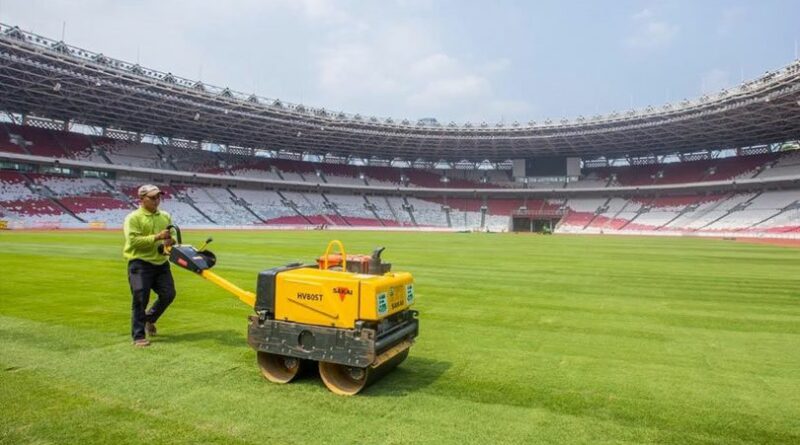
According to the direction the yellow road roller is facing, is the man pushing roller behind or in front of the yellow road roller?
behind

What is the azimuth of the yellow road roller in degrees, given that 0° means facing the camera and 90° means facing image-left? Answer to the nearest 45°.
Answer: approximately 315°
